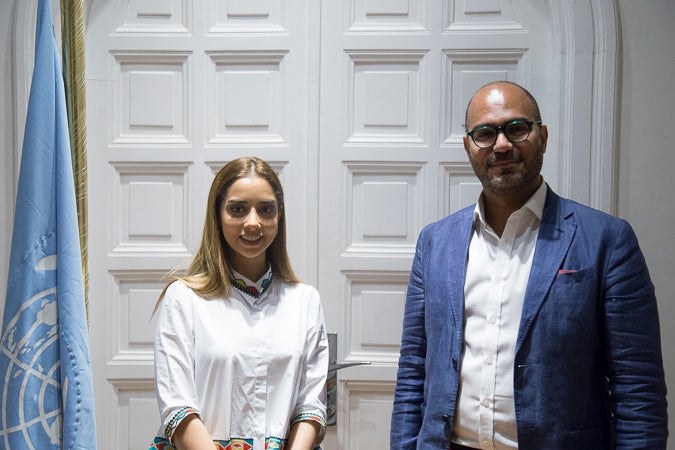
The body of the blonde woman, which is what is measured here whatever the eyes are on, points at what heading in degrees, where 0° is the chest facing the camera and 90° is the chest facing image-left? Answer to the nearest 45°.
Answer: approximately 0°

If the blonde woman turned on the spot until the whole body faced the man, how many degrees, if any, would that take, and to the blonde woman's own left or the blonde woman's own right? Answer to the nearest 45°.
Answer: approximately 45° to the blonde woman's own left
